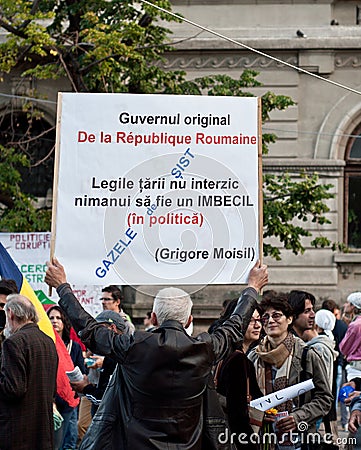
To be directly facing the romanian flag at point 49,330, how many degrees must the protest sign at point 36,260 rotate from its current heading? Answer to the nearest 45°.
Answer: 0° — it already faces it

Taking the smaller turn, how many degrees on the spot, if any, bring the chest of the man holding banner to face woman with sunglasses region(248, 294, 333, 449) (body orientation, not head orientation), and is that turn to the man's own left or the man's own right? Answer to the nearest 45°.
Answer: approximately 45° to the man's own right

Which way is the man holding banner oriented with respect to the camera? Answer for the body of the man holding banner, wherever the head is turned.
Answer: away from the camera

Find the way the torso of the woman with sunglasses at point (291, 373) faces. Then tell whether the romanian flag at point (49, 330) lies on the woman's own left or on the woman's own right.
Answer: on the woman's own right

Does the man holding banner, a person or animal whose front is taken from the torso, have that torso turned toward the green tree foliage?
yes

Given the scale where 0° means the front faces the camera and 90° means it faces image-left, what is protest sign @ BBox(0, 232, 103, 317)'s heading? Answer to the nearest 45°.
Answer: approximately 0°

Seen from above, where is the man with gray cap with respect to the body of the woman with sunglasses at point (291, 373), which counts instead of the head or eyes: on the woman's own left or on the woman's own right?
on the woman's own right

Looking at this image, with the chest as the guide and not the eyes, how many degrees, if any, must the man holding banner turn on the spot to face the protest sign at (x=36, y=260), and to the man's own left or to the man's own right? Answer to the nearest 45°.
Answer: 0° — they already face it

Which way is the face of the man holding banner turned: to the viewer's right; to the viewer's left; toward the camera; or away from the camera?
away from the camera

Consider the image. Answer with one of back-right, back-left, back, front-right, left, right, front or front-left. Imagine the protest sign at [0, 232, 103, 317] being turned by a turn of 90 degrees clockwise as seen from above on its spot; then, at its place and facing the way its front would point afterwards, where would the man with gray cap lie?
left
